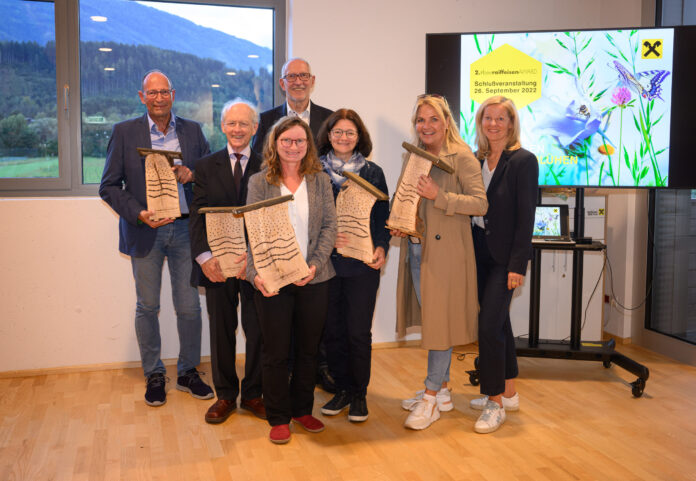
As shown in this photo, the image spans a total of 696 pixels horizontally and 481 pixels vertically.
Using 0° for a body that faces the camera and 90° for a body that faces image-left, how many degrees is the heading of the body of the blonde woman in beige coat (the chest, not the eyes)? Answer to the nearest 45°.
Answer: approximately 45°

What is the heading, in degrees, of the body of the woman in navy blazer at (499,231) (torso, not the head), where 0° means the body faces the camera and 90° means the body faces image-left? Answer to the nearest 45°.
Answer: approximately 45°

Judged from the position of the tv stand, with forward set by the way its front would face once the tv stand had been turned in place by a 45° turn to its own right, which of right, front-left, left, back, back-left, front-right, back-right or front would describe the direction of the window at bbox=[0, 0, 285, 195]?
front-right

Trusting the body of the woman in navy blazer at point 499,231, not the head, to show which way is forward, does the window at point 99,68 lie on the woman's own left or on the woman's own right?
on the woman's own right

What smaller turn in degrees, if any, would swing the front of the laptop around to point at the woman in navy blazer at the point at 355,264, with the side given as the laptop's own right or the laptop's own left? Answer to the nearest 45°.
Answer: approximately 45° to the laptop's own right

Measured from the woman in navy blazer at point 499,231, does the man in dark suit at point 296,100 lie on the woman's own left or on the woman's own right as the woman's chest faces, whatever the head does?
on the woman's own right

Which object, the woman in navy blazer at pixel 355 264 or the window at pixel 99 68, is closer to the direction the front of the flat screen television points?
the woman in navy blazer

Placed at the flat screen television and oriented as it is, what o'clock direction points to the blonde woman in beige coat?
The blonde woman in beige coat is roughly at 1 o'clock from the flat screen television.

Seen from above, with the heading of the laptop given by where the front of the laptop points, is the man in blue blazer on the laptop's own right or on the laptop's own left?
on the laptop's own right

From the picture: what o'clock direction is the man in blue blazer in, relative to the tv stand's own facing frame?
The man in blue blazer is roughly at 2 o'clock from the tv stand.

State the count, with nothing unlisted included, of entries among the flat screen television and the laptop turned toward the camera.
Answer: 2
